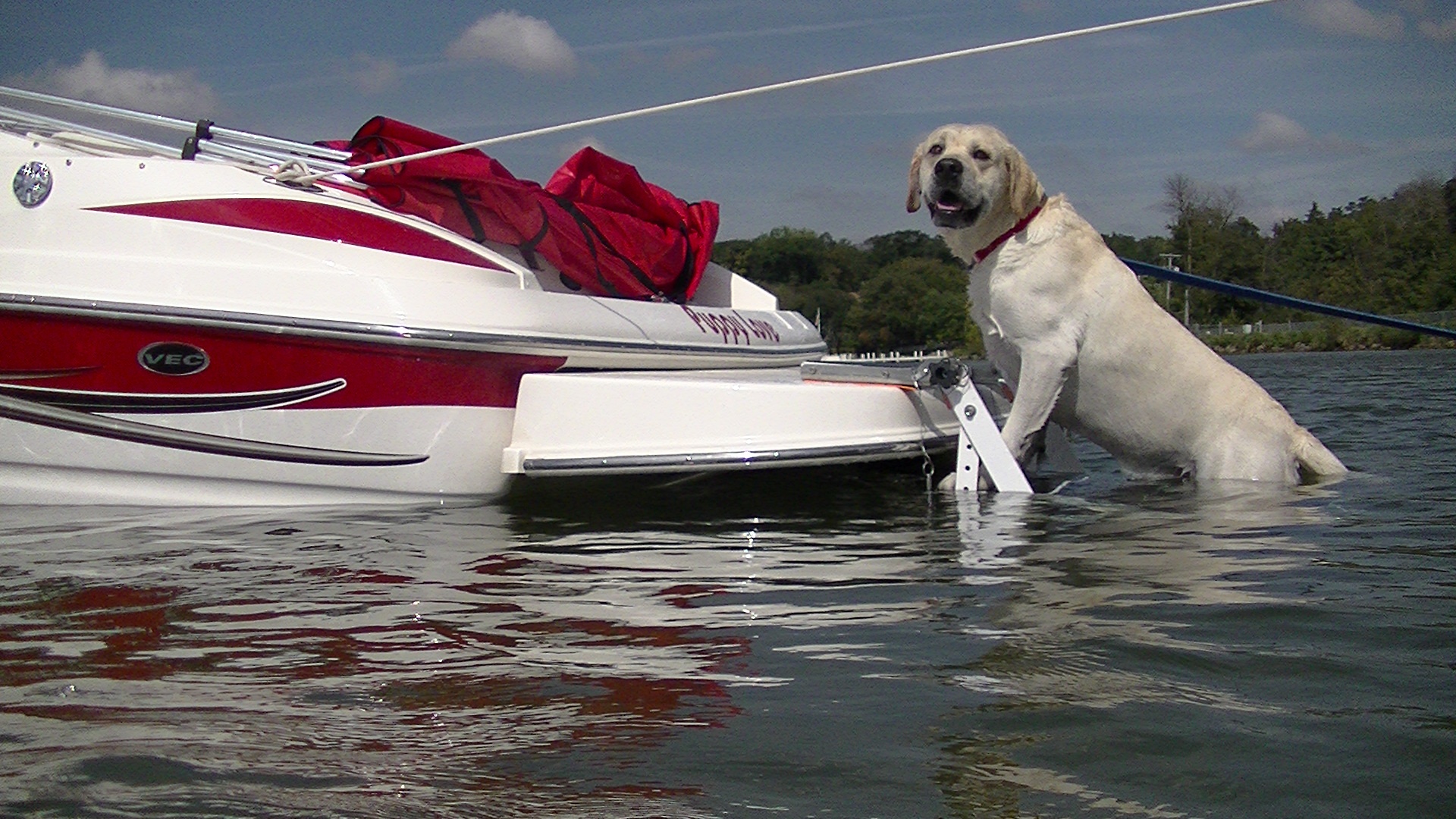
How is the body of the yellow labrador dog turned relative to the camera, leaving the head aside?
to the viewer's left

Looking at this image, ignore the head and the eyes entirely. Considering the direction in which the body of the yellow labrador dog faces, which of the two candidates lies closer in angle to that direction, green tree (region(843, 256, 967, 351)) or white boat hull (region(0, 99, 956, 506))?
the white boat hull

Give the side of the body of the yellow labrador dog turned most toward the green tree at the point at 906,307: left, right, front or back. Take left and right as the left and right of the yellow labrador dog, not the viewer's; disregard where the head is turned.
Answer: right
